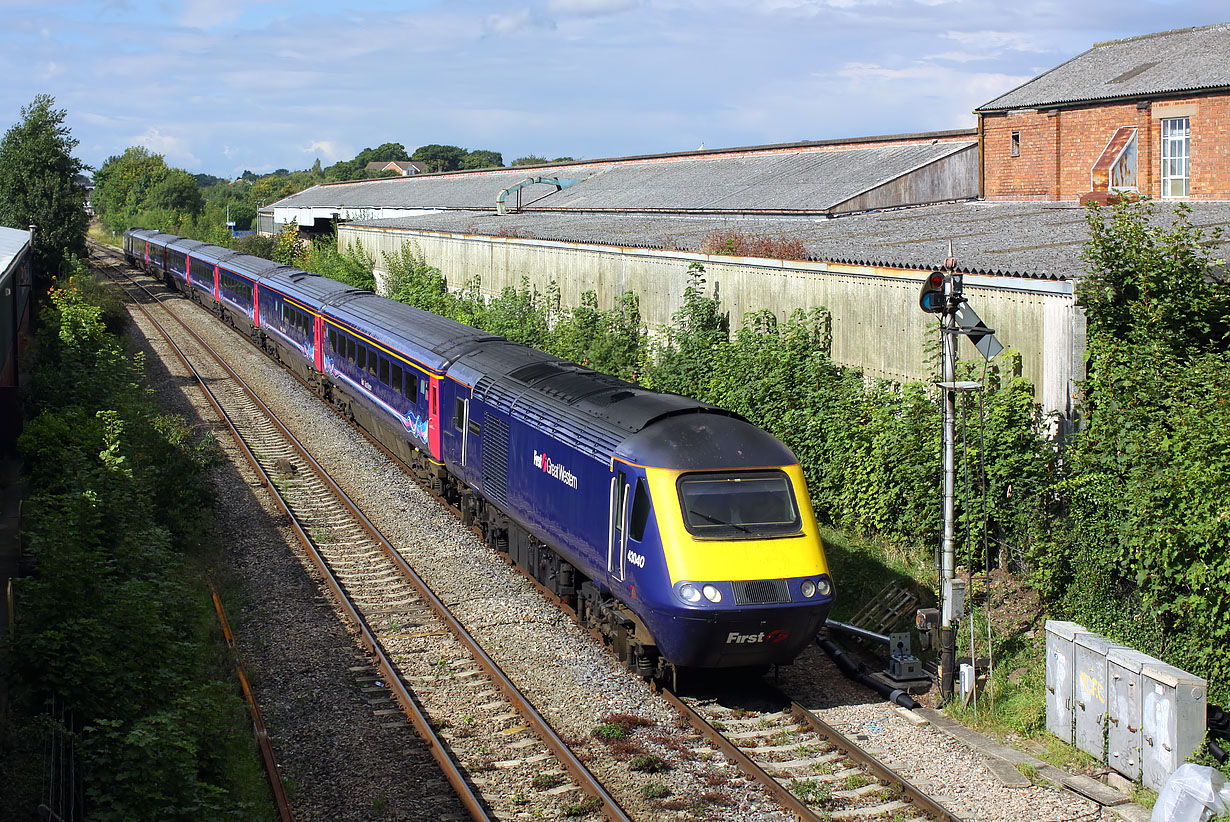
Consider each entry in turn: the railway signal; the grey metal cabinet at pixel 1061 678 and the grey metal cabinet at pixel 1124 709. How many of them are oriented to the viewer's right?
0

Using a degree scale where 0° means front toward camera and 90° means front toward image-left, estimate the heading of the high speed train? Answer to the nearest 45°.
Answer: approximately 315°

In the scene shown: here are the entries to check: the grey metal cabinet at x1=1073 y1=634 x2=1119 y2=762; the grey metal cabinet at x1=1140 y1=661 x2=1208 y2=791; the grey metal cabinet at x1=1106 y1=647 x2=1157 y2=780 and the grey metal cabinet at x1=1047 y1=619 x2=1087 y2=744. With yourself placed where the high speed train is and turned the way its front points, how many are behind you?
0

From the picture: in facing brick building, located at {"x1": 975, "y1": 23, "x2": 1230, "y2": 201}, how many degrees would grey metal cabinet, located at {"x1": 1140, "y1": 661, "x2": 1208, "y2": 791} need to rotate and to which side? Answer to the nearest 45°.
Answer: approximately 135° to its right

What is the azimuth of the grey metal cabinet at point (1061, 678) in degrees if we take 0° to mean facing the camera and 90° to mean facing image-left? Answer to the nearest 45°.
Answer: approximately 45°

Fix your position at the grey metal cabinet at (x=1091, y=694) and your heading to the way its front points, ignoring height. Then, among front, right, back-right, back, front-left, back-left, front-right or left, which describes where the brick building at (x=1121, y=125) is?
back-right

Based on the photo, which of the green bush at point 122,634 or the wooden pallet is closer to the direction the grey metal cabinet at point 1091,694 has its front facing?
the green bush

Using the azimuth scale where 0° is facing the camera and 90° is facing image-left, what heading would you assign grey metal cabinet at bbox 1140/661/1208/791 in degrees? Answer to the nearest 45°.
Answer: approximately 45°

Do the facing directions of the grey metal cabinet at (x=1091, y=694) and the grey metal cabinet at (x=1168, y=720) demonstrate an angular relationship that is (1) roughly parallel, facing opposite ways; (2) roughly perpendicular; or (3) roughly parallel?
roughly parallel

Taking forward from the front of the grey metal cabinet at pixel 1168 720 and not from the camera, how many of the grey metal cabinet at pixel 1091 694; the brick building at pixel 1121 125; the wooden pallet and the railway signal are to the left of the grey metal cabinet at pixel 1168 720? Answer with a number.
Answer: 0

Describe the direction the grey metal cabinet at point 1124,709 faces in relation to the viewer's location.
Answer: facing the viewer and to the left of the viewer
